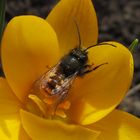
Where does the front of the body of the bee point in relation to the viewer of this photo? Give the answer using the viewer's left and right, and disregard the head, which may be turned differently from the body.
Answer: facing away from the viewer and to the right of the viewer
